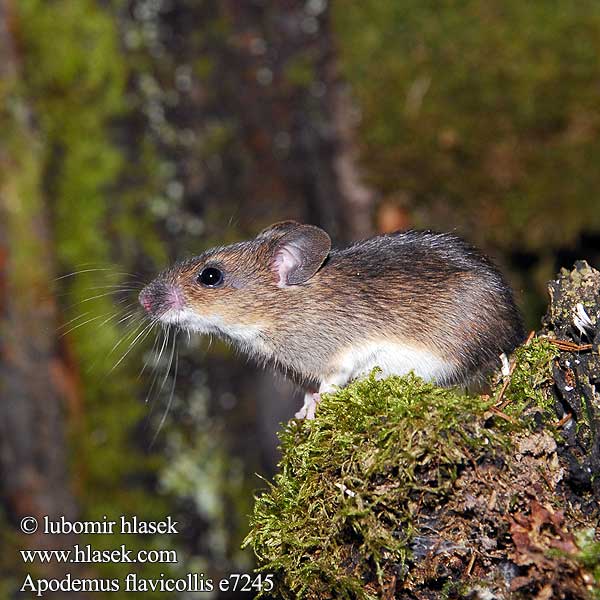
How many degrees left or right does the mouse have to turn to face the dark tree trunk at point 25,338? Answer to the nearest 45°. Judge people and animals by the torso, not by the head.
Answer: approximately 45° to its right

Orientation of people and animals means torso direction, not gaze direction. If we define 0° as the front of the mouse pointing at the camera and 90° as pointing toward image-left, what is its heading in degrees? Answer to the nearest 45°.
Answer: approximately 90°
